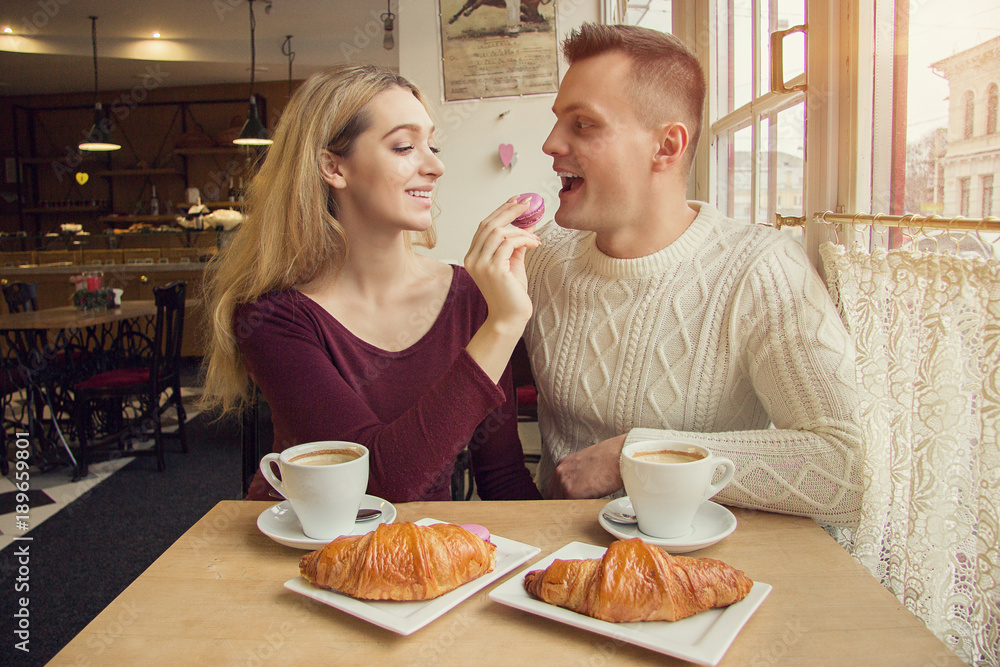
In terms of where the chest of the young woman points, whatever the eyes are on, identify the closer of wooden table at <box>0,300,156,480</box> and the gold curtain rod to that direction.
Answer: the gold curtain rod

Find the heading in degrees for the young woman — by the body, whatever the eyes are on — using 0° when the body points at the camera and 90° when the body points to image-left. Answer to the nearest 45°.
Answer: approximately 315°

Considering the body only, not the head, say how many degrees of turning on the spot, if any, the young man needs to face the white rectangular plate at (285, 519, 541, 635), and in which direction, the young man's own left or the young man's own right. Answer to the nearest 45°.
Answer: approximately 45° to the young man's own left

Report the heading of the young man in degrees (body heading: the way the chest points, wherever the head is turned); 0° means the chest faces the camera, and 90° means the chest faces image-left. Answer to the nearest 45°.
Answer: approximately 45°

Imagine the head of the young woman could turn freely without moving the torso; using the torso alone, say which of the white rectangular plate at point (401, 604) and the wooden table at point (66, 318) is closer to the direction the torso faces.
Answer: the white rectangular plate
